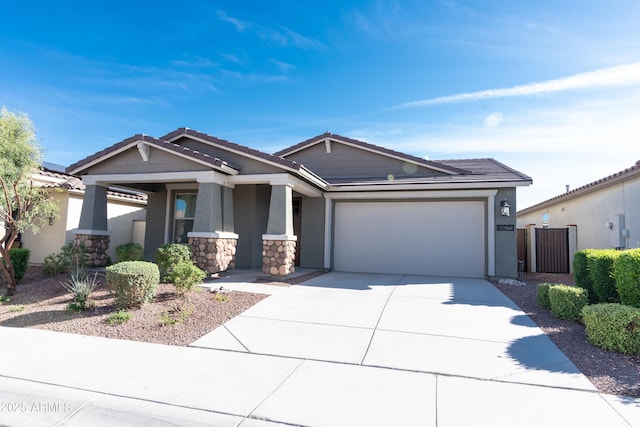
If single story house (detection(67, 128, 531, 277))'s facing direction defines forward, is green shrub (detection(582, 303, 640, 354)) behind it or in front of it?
in front

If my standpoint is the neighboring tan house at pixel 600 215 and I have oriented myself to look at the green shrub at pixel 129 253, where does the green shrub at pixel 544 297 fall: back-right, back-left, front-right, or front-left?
front-left

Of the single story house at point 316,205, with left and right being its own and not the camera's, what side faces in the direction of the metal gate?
left

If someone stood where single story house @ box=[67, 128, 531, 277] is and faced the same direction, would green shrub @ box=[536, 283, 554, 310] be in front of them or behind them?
in front

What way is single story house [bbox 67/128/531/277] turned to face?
toward the camera

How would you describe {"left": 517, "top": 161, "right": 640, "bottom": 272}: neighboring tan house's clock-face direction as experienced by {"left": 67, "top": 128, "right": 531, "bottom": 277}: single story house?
The neighboring tan house is roughly at 9 o'clock from the single story house.

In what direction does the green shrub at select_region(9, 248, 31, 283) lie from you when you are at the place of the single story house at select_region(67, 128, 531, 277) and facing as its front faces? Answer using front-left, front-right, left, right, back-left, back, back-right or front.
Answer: right

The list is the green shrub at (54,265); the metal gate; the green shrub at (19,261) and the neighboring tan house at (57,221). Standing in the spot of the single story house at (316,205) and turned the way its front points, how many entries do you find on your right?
3

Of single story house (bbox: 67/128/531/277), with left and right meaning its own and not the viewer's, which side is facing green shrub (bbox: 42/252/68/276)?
right

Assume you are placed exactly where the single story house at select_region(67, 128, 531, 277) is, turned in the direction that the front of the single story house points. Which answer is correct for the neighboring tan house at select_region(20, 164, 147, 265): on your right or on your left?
on your right

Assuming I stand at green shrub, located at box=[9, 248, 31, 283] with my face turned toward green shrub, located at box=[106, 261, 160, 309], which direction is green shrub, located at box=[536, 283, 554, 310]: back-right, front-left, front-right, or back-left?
front-left
